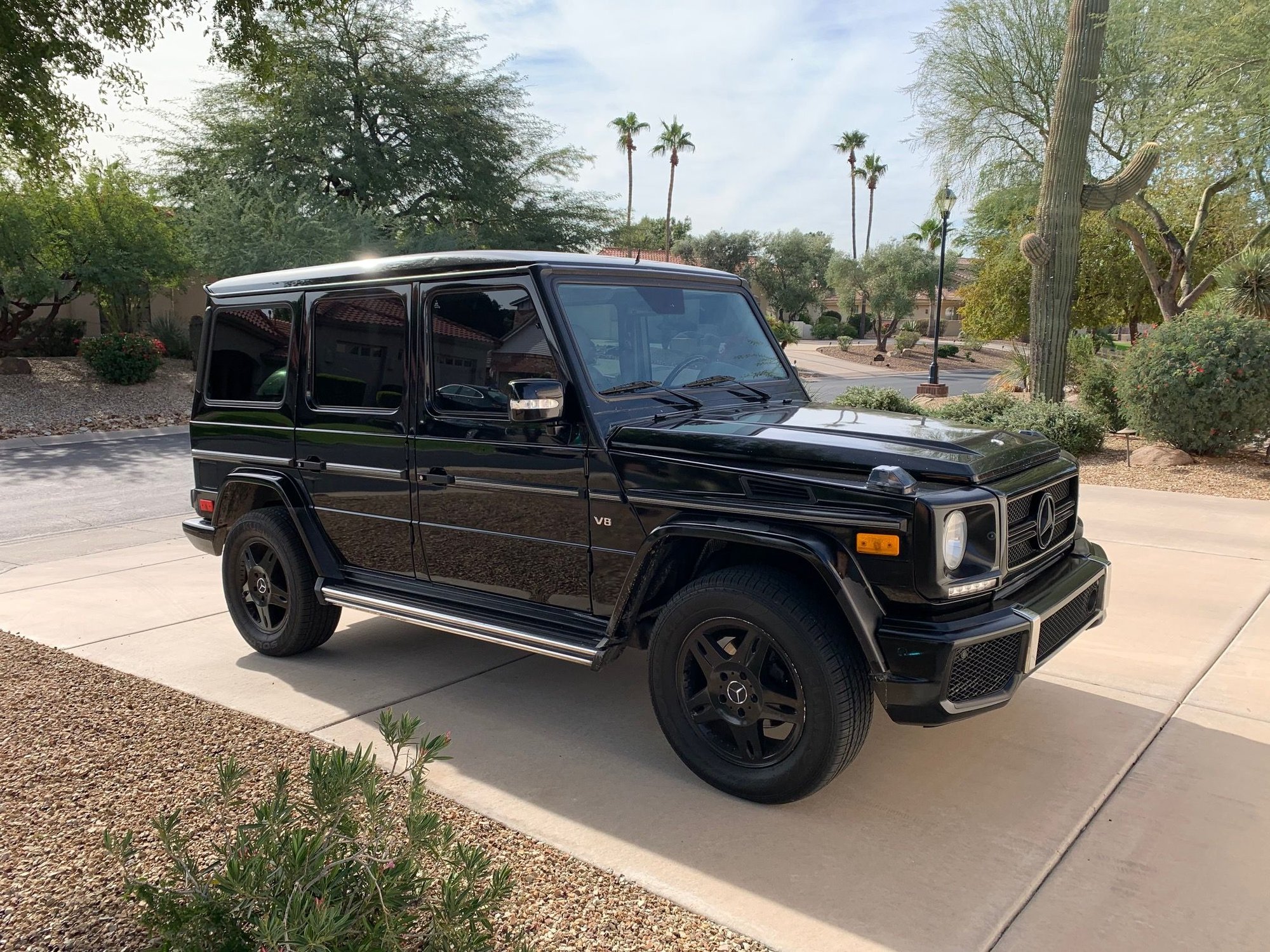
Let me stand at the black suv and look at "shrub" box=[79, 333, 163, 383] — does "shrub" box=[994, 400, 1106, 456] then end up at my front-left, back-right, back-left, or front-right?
front-right

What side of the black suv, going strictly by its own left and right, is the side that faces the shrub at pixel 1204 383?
left

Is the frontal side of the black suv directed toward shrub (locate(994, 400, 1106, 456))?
no

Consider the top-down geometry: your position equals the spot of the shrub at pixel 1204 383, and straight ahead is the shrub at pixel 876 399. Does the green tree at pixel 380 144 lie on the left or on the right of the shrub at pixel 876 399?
right

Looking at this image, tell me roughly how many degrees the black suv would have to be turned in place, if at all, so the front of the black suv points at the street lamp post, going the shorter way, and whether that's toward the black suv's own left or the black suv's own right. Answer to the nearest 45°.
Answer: approximately 135° to the black suv's own left

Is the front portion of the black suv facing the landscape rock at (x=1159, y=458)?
no

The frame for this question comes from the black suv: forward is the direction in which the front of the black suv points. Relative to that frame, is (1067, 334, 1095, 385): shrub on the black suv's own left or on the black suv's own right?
on the black suv's own left

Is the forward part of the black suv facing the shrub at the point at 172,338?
no

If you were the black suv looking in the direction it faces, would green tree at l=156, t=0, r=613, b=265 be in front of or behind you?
behind

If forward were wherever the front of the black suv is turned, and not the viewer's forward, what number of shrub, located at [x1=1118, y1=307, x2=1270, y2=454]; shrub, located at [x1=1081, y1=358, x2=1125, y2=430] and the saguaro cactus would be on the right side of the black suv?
0

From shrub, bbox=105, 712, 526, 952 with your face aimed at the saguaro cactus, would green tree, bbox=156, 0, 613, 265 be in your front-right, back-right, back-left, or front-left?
front-left

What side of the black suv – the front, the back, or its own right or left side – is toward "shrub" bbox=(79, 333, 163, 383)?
back

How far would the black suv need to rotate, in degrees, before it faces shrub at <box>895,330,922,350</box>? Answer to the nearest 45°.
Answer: approximately 135° to its left

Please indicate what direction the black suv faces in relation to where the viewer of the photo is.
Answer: facing the viewer and to the right of the viewer
